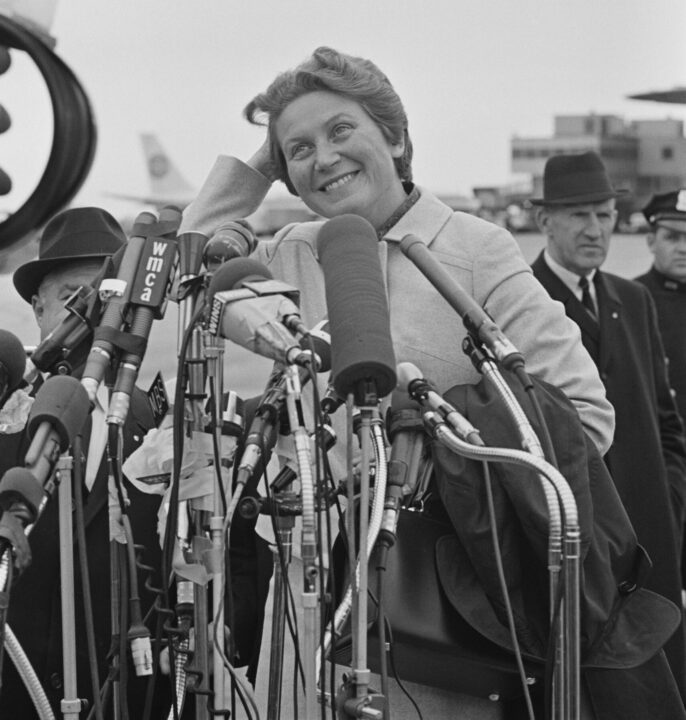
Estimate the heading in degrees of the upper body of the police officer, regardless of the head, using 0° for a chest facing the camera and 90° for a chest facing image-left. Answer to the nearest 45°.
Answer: approximately 0°

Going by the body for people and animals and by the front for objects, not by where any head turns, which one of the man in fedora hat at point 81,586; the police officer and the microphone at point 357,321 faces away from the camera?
the microphone

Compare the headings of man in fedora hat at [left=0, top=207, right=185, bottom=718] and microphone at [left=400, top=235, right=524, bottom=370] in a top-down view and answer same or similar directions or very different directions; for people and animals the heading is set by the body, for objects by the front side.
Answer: very different directions

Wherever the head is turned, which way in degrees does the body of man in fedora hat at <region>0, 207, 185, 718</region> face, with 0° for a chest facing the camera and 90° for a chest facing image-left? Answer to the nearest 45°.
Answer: approximately 315°

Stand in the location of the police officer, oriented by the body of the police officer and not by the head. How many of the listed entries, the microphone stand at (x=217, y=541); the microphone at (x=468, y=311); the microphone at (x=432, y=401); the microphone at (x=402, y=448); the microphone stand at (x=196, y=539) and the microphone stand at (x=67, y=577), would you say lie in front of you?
6

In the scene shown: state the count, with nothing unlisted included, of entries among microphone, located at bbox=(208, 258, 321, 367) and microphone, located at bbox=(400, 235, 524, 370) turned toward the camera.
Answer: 0

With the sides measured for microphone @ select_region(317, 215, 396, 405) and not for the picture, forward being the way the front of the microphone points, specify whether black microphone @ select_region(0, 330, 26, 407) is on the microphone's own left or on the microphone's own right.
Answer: on the microphone's own left

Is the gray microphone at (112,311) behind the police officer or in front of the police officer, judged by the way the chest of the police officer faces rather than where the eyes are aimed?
in front

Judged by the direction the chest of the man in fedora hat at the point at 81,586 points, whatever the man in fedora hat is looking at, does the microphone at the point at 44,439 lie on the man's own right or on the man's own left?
on the man's own right

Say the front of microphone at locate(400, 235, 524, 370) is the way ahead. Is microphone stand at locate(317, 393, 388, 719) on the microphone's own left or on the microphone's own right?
on the microphone's own left

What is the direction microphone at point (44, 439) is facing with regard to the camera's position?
facing away from the viewer and to the right of the viewer

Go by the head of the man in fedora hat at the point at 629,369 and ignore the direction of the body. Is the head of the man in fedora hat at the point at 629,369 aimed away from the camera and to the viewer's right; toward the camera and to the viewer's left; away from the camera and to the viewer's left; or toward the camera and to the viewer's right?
toward the camera and to the viewer's left

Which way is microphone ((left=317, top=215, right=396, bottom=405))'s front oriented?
away from the camera
